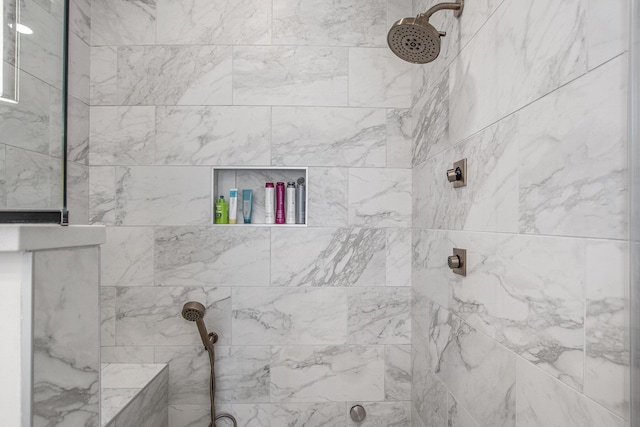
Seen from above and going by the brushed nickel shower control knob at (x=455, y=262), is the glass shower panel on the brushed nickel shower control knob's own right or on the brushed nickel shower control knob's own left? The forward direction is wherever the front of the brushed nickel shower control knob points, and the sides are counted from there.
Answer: on the brushed nickel shower control knob's own left

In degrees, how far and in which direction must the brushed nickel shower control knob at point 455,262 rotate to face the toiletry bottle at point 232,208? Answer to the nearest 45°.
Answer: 0° — it already faces it

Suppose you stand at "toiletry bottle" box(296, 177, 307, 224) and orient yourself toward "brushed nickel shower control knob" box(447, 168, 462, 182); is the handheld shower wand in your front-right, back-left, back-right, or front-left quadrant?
back-right

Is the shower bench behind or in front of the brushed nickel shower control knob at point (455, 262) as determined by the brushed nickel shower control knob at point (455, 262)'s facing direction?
in front

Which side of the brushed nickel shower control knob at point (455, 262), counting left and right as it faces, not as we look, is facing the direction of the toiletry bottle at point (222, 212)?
front

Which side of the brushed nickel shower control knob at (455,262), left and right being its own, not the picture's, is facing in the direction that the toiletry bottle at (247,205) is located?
front

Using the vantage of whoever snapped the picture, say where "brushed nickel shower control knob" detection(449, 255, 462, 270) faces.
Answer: facing to the left of the viewer

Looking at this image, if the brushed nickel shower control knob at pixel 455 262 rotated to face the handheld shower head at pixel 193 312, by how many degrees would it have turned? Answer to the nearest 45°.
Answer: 0° — it already faces it
